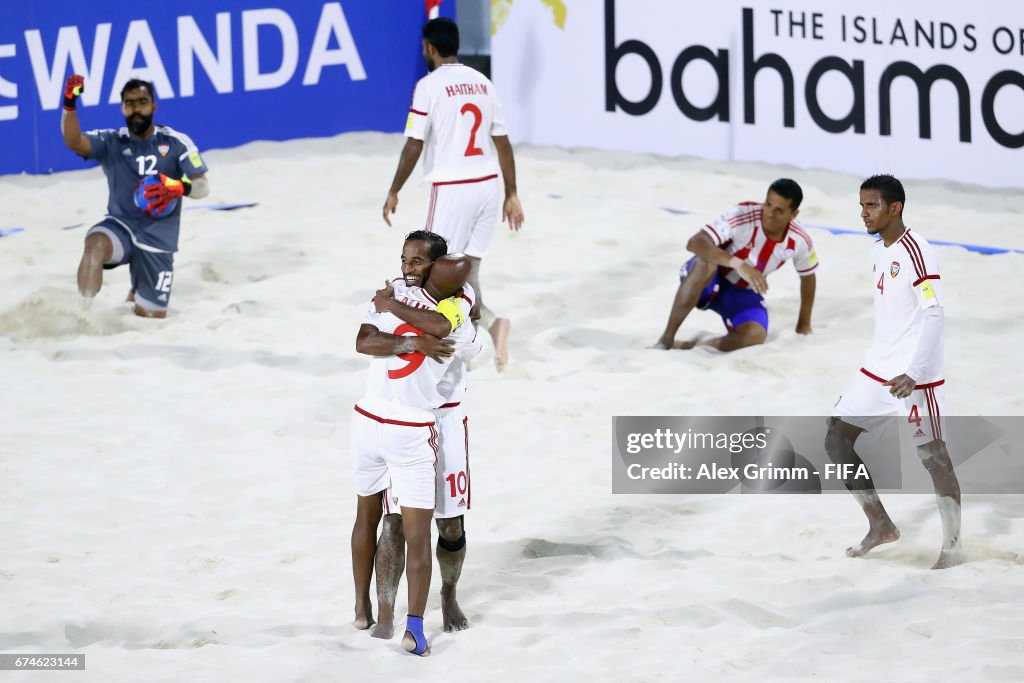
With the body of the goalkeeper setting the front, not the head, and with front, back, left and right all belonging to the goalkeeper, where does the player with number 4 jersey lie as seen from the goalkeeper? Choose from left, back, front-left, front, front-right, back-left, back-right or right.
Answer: front-left

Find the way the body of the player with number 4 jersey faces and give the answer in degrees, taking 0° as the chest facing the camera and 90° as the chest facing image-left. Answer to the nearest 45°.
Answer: approximately 45°

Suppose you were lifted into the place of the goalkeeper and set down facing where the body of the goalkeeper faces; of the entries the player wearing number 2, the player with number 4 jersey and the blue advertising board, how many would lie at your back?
1

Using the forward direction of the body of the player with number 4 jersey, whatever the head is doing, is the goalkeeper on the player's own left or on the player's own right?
on the player's own right

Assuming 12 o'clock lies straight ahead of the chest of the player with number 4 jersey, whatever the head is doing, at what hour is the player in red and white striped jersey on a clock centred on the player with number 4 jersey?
The player in red and white striped jersey is roughly at 4 o'clock from the player with number 4 jersey.

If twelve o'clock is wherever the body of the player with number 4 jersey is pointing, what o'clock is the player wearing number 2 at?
The player wearing number 2 is roughly at 3 o'clock from the player with number 4 jersey.

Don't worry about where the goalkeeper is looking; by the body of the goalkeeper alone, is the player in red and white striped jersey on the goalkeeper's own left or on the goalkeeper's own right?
on the goalkeeper's own left

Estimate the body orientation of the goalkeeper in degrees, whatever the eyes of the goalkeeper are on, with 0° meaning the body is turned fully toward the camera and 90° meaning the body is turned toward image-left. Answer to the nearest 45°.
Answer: approximately 0°

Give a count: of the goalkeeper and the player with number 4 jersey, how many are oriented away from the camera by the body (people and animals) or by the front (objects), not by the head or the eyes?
0
